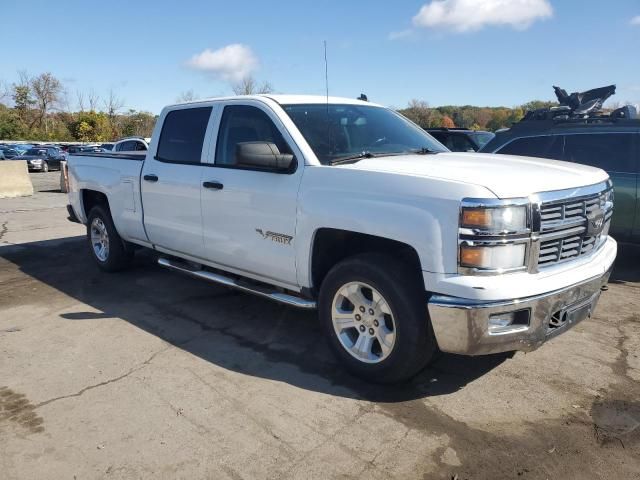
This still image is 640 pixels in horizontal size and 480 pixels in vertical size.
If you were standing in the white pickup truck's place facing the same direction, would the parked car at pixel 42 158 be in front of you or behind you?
behind

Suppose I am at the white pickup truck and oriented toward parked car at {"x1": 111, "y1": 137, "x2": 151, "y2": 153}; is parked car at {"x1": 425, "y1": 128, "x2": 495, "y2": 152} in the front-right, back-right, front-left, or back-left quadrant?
front-right

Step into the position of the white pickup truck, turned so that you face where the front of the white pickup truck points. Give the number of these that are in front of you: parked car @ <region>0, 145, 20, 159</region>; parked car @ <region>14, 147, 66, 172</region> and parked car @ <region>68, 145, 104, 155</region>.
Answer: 0

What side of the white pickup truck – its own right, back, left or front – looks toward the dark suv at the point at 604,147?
left

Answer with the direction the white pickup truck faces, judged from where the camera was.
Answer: facing the viewer and to the right of the viewer

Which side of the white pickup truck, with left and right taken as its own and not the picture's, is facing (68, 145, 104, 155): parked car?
back

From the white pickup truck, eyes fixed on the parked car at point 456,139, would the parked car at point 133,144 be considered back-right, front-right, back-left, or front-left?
front-left

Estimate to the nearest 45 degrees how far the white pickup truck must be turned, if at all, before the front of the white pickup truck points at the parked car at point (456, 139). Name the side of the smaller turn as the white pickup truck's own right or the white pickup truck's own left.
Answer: approximately 135° to the white pickup truck's own left

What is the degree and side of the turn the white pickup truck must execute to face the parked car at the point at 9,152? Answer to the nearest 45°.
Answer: approximately 180°

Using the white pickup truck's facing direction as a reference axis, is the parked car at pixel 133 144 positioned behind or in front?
behind
